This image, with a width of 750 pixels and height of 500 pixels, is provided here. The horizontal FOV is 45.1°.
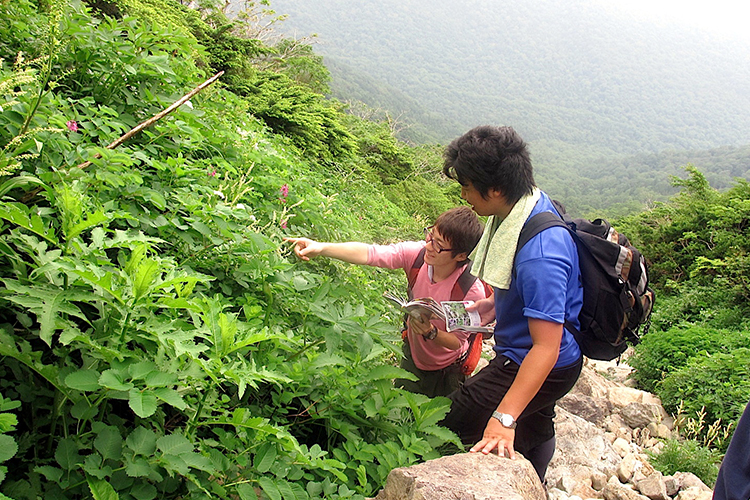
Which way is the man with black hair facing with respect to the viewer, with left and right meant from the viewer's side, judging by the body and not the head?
facing to the left of the viewer

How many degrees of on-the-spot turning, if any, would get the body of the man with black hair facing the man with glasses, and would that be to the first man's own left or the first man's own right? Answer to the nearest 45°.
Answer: approximately 45° to the first man's own right

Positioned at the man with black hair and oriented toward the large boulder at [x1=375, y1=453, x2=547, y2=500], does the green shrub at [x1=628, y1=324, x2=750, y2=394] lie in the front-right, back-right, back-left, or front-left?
back-left

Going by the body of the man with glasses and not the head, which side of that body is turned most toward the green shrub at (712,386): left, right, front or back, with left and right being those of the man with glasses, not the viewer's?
back

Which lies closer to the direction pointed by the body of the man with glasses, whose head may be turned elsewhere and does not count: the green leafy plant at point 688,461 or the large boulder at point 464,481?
the large boulder

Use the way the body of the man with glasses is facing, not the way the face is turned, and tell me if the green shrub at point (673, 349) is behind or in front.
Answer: behind

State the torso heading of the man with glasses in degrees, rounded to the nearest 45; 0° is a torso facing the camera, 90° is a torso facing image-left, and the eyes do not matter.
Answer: approximately 45°
